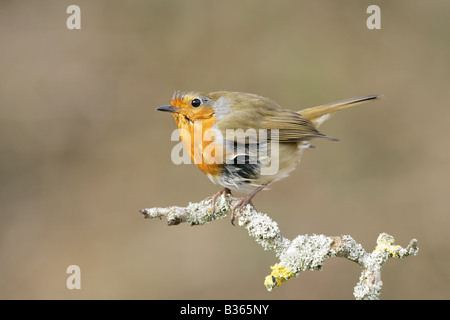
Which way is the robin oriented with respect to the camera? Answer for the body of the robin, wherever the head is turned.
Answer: to the viewer's left
